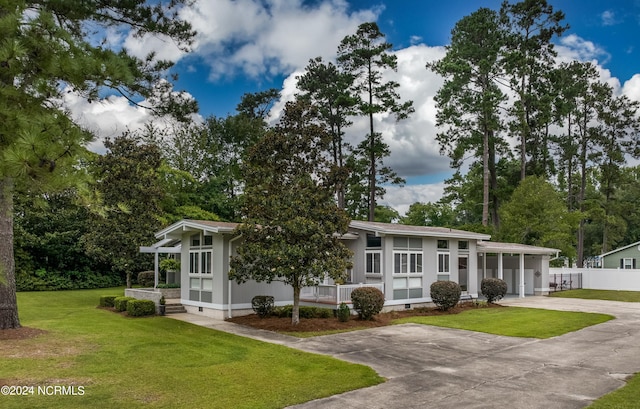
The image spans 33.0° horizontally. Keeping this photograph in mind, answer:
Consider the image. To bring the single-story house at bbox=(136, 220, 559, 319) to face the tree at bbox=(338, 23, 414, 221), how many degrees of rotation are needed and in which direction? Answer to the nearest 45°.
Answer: approximately 135° to its left

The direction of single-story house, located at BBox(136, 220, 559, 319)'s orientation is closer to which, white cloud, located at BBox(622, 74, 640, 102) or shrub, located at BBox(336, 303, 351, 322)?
the shrub

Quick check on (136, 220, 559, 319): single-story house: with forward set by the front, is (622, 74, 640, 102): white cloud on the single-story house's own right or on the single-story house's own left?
on the single-story house's own left

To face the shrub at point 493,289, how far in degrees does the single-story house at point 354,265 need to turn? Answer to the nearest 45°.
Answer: approximately 90° to its left

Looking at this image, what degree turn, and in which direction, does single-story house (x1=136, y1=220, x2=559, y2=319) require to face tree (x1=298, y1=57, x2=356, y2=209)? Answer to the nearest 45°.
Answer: approximately 135° to its left

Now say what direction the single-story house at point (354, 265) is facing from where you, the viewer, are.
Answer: facing the viewer and to the right of the viewer
